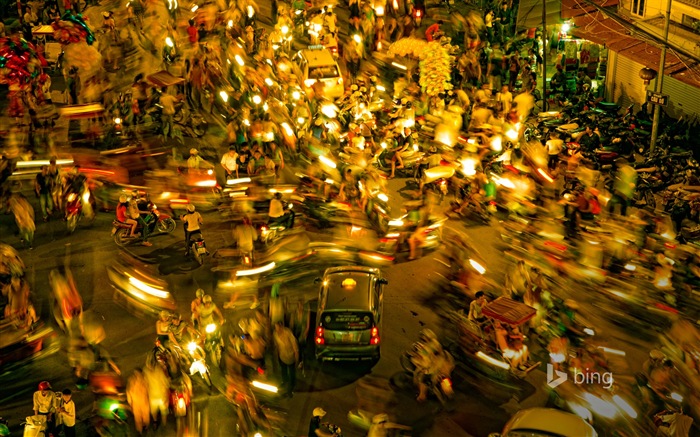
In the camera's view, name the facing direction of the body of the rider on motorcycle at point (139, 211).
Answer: to the viewer's right

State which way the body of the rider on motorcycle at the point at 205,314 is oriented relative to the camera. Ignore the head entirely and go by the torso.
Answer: toward the camera

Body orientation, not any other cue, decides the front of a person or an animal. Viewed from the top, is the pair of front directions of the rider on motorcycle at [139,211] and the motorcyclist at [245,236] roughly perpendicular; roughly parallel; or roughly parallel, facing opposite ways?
roughly perpendicular

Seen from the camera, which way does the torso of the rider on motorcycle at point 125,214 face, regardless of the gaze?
to the viewer's right

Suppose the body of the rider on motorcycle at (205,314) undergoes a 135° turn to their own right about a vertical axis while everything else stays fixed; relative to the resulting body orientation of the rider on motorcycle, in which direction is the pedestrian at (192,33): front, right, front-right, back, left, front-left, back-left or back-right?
front-right

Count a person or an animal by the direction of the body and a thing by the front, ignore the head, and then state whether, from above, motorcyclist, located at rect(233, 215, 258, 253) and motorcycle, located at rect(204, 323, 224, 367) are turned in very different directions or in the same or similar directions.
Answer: very different directions

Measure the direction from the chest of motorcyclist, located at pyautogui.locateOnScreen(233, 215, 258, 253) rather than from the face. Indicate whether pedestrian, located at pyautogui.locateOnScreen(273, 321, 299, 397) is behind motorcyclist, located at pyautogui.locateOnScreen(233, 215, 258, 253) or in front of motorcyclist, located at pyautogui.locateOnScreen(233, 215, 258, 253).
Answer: behind

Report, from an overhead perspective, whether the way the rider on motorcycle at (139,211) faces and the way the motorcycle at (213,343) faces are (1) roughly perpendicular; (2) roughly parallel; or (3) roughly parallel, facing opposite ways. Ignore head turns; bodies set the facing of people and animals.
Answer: roughly perpendicular

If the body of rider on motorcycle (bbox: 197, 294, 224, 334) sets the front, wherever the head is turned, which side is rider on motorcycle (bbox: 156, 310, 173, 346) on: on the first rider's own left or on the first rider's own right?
on the first rider's own right

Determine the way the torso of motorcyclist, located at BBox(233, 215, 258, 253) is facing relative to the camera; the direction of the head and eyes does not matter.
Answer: away from the camera

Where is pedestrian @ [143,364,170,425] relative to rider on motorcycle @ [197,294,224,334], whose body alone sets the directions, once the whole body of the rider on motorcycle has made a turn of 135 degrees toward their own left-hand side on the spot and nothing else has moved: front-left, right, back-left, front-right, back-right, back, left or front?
back
